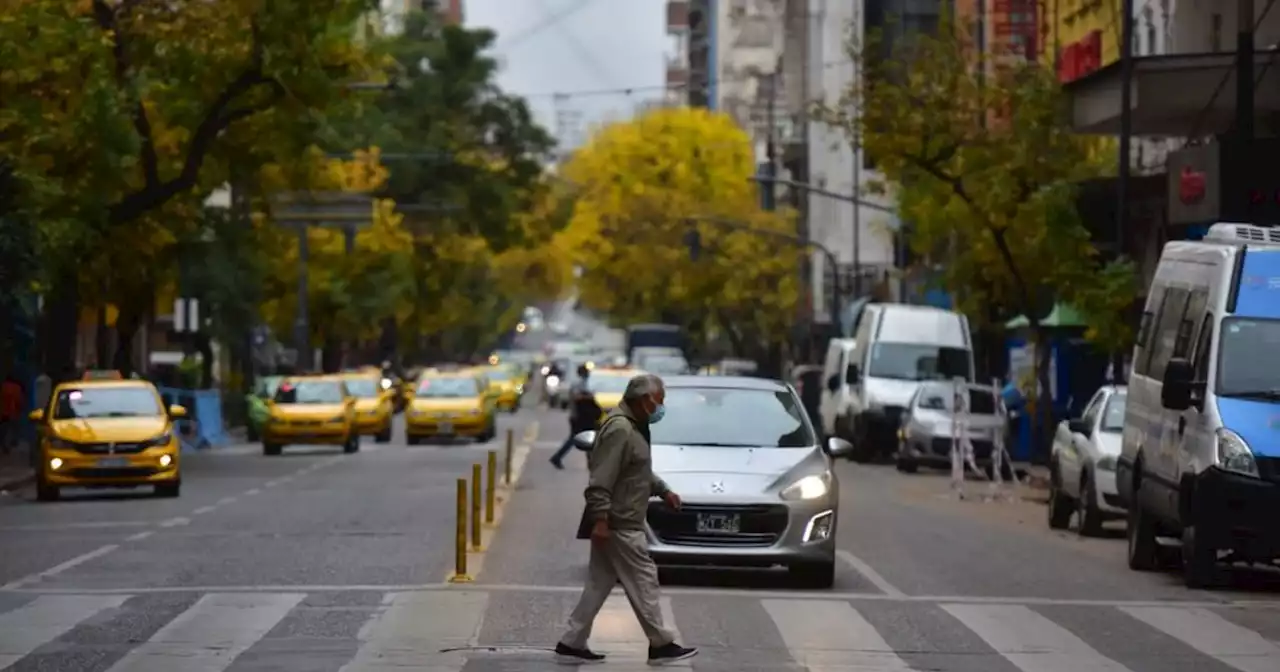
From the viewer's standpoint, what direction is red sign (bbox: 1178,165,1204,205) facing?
toward the camera

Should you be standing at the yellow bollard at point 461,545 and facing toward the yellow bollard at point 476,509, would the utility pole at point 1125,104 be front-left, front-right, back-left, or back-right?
front-right

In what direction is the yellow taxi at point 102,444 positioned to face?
toward the camera

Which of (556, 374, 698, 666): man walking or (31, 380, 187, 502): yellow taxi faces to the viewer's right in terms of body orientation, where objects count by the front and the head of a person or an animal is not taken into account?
the man walking

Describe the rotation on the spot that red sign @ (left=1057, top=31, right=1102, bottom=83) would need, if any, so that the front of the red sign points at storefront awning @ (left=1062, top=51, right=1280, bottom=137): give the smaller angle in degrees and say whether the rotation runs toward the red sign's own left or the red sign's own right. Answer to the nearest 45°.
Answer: approximately 45° to the red sign's own left

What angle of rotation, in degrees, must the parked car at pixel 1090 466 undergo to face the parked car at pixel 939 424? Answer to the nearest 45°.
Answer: approximately 135° to its left

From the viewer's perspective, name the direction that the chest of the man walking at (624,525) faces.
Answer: to the viewer's right

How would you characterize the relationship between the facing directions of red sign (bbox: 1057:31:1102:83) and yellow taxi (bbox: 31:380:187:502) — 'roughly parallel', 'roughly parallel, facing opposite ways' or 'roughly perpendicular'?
roughly perpendicular

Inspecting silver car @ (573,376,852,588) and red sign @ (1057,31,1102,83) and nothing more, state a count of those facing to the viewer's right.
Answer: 0

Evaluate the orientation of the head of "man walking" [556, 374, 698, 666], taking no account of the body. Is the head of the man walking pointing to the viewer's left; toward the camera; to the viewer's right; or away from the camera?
to the viewer's right

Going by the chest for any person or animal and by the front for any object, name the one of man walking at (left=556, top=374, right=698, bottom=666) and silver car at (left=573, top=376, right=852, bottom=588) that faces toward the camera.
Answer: the silver car

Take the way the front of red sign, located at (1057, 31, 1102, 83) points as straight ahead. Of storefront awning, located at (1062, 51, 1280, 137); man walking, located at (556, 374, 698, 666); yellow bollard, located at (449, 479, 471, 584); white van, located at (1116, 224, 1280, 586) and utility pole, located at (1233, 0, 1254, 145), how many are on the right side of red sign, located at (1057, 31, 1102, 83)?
0

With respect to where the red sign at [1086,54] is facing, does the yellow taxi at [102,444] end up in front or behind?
in front

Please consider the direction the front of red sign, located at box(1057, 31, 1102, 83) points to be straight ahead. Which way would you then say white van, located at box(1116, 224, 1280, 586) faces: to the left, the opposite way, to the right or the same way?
to the left

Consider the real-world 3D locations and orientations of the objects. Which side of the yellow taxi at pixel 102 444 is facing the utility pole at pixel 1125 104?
left

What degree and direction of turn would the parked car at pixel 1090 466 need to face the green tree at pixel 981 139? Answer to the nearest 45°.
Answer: approximately 135° to its left

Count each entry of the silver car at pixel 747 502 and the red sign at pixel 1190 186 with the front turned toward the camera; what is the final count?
2

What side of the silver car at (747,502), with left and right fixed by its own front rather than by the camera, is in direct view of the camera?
front

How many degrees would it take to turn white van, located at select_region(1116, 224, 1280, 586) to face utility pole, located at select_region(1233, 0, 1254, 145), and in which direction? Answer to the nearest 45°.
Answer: approximately 135° to its left
